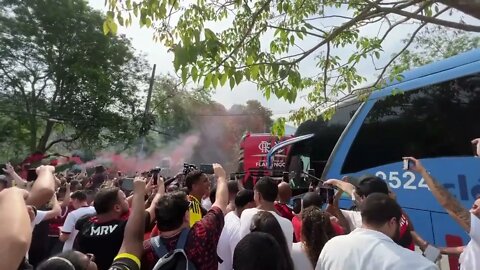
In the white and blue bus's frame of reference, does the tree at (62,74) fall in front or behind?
in front

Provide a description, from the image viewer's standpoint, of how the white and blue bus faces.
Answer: facing away from the viewer and to the left of the viewer
